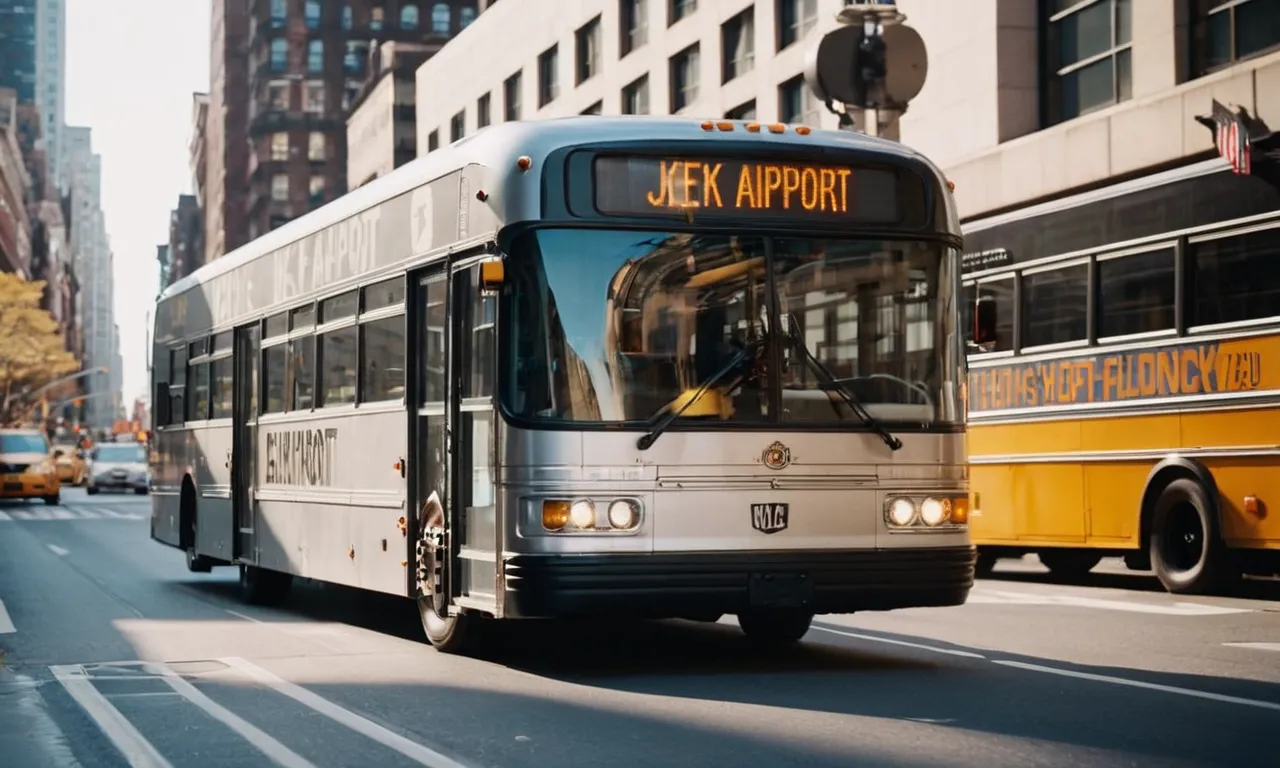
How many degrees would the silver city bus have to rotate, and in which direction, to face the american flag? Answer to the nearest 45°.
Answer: approximately 90° to its left

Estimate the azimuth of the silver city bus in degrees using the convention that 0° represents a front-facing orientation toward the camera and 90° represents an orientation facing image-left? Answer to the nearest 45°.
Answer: approximately 315°

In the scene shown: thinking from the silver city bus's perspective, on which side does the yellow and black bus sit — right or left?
on its left
